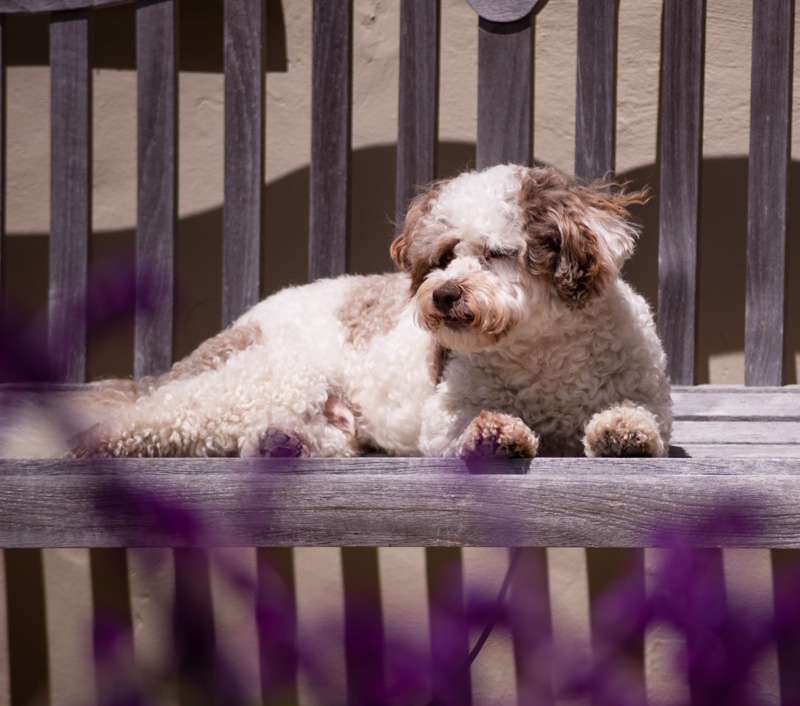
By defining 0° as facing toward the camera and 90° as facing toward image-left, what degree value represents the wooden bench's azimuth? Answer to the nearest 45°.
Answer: approximately 0°

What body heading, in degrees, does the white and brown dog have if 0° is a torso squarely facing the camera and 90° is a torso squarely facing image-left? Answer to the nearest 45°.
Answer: approximately 315°
